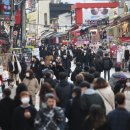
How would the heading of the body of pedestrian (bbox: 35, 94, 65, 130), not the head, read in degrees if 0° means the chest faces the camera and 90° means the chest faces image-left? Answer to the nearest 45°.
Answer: approximately 0°

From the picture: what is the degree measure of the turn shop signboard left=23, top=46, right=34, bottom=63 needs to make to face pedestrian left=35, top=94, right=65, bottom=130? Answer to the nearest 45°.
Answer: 0° — it already faces them

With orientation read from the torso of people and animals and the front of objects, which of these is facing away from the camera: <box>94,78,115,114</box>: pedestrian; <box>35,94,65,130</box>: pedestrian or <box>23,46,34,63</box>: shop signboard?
<box>94,78,115,114</box>: pedestrian

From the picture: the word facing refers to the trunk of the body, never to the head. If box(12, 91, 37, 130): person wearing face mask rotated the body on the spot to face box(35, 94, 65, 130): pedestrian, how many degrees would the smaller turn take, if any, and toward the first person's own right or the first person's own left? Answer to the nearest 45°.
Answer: approximately 45° to the first person's own left
